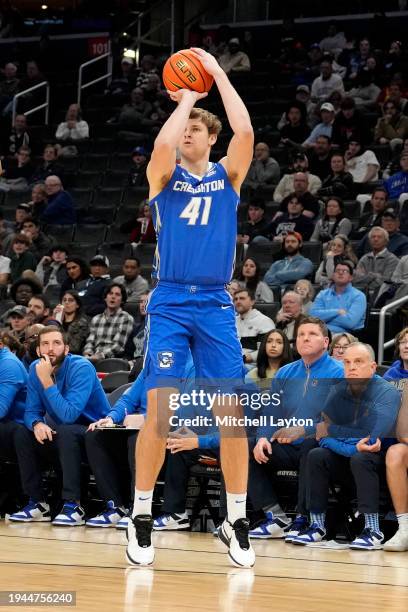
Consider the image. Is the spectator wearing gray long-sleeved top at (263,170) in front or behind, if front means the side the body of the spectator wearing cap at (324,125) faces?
in front

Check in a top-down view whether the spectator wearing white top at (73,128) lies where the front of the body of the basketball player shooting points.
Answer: no

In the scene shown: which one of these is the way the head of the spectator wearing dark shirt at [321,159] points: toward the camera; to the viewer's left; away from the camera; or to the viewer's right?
toward the camera

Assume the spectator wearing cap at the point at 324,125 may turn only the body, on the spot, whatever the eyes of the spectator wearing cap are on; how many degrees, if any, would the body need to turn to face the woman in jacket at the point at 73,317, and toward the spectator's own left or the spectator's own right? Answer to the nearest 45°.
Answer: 0° — they already face them

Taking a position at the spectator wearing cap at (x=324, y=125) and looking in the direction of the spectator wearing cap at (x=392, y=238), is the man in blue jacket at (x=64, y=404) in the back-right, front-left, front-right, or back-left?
front-right

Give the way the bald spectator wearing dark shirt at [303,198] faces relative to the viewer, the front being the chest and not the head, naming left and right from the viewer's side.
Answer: facing the viewer and to the left of the viewer

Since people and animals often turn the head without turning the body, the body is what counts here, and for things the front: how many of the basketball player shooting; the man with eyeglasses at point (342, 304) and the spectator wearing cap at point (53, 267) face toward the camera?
3

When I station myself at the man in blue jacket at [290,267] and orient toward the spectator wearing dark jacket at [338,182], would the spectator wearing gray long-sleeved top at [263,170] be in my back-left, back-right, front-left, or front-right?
front-left

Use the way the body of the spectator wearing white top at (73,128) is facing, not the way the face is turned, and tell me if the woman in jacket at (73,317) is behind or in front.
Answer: in front

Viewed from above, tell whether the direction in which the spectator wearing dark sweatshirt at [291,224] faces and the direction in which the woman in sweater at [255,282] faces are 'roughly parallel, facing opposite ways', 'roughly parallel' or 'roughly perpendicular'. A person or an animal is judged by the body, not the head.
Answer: roughly parallel

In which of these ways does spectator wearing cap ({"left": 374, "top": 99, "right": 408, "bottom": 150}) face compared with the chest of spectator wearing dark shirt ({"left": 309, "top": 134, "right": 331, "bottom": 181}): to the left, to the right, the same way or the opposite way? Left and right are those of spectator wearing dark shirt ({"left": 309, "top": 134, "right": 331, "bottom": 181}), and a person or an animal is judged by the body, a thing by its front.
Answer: the same way

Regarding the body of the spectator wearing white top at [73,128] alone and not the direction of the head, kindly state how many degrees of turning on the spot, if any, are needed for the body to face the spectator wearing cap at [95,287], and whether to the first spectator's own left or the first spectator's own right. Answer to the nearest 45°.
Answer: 0° — they already face them

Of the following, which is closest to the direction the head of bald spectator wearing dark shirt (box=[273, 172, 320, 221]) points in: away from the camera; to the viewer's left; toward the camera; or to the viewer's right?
toward the camera

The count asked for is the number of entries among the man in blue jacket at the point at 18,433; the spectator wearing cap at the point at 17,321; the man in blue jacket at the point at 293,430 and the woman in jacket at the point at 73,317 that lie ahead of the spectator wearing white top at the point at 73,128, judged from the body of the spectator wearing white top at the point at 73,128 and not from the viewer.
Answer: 4

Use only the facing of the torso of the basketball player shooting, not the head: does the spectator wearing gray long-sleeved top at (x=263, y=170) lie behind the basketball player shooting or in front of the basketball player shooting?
behind

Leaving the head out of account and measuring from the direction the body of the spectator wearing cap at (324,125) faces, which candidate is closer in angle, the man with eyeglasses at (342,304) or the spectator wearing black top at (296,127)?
the man with eyeglasses

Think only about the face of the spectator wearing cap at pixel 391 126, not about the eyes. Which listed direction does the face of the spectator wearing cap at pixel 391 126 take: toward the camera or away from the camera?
toward the camera

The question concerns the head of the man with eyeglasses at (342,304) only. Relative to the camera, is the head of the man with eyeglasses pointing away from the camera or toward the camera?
toward the camera

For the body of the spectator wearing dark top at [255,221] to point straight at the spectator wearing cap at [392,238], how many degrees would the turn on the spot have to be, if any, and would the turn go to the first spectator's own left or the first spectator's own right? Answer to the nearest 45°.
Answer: approximately 90° to the first spectator's own left

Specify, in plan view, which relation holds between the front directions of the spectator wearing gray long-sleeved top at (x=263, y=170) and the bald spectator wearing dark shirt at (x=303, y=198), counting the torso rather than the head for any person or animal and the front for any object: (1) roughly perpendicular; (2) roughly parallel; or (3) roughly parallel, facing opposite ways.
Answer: roughly parallel

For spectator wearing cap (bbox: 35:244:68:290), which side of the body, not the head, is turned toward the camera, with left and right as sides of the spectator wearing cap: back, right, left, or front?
front
